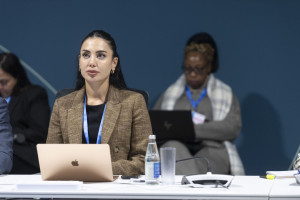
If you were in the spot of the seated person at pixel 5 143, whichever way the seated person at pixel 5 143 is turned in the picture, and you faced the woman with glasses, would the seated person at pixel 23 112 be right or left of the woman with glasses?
left

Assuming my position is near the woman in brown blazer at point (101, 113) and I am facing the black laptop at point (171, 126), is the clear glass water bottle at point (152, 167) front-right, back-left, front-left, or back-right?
back-right

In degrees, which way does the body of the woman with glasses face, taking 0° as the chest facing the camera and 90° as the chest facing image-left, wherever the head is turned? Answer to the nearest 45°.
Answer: approximately 45°

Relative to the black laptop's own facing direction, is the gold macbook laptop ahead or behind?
behind

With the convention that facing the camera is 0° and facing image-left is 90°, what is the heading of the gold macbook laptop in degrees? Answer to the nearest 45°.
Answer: approximately 180°

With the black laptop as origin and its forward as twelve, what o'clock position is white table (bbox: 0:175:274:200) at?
The white table is roughly at 6 o'clock from the black laptop.

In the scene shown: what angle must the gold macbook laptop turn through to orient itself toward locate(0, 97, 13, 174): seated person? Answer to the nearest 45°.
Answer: approximately 45° to its left

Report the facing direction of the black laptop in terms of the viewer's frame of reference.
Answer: facing away from the viewer

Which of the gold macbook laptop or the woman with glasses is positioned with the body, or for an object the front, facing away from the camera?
the gold macbook laptop

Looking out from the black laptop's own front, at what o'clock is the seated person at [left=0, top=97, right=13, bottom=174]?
The seated person is roughly at 7 o'clock from the black laptop.
